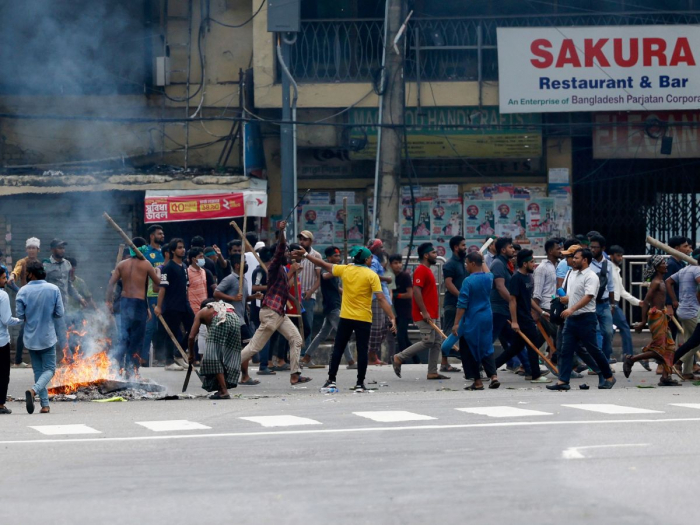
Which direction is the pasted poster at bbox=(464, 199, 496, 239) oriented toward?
toward the camera

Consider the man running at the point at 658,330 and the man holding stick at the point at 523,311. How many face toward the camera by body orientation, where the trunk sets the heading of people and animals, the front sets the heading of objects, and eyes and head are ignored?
0

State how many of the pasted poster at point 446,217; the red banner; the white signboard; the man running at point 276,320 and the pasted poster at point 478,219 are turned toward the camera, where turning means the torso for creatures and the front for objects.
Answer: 4

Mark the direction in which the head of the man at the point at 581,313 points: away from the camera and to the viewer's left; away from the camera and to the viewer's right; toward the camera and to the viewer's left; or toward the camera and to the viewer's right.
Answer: toward the camera and to the viewer's left

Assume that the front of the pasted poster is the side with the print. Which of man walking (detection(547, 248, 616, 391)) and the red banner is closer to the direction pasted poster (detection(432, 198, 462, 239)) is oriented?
the man walking

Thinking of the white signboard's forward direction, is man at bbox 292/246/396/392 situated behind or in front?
in front

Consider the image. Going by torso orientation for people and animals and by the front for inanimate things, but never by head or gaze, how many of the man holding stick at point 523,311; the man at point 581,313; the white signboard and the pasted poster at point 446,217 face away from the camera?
0

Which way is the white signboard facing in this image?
toward the camera

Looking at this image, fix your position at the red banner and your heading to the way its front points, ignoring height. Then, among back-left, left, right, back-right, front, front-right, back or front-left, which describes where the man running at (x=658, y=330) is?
front-left

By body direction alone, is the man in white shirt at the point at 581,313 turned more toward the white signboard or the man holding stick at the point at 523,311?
the man holding stick
